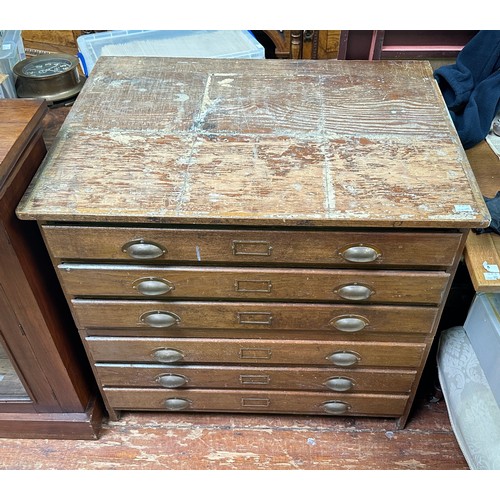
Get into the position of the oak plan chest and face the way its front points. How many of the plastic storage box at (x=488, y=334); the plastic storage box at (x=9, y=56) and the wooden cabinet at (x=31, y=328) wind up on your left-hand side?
1

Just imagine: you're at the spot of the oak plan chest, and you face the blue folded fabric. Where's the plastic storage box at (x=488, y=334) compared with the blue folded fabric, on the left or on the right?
right

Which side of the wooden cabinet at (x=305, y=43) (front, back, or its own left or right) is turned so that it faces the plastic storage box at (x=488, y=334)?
front

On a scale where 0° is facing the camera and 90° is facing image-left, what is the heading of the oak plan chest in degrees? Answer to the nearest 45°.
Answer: approximately 0°

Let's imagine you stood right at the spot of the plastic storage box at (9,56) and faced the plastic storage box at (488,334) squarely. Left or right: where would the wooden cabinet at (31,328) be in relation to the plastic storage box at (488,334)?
right

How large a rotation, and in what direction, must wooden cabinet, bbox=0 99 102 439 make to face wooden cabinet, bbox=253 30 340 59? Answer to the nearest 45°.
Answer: approximately 135° to its left

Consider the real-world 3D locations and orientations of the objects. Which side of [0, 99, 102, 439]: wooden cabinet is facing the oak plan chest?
left

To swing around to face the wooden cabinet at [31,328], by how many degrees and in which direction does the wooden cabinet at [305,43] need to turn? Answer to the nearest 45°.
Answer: approximately 45° to its right

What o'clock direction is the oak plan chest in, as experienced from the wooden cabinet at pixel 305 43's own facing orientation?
The oak plan chest is roughly at 12 o'clock from the wooden cabinet.

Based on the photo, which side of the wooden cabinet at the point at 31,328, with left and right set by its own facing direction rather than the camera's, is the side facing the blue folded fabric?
left

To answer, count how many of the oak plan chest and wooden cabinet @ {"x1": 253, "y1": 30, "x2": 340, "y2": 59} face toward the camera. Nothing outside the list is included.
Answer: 2
